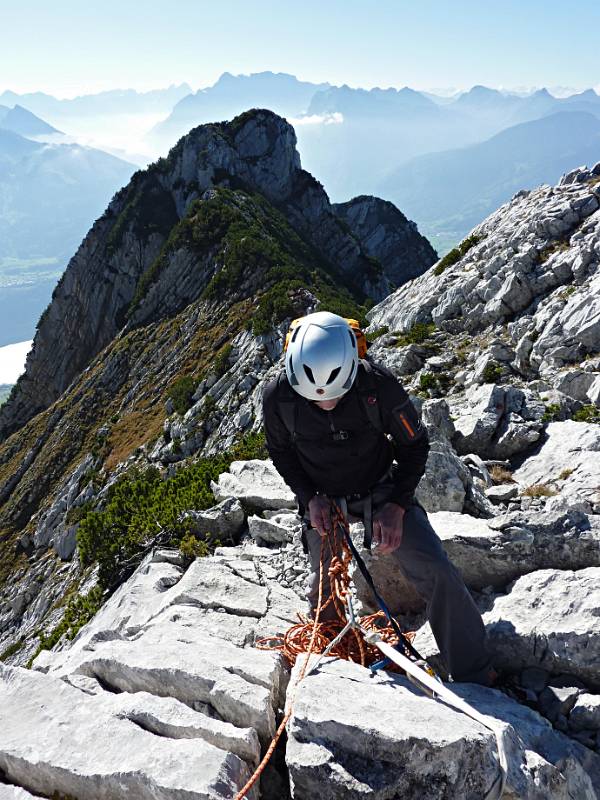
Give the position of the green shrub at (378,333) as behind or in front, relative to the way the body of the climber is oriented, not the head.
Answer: behind

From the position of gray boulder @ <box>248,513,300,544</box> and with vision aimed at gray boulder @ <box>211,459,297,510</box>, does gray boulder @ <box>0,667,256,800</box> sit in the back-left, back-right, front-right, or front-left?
back-left

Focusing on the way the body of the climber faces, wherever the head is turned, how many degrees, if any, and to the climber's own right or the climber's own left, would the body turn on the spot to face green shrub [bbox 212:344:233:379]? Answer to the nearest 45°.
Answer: approximately 180°

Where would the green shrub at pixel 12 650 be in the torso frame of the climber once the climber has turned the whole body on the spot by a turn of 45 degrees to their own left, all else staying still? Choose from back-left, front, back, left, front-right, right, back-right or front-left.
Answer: back

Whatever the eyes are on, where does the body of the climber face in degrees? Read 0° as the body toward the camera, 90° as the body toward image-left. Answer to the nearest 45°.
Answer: approximately 0°

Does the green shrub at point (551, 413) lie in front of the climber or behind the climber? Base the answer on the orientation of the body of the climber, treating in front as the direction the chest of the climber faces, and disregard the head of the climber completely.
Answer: behind

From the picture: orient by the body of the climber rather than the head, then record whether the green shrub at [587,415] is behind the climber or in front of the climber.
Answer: behind

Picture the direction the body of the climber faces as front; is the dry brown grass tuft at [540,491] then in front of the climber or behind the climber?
behind

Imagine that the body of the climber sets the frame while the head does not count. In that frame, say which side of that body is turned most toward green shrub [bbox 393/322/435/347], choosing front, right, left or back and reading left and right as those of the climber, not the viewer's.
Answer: back

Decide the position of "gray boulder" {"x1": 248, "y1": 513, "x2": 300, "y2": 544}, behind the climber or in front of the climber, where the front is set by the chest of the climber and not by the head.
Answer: behind
